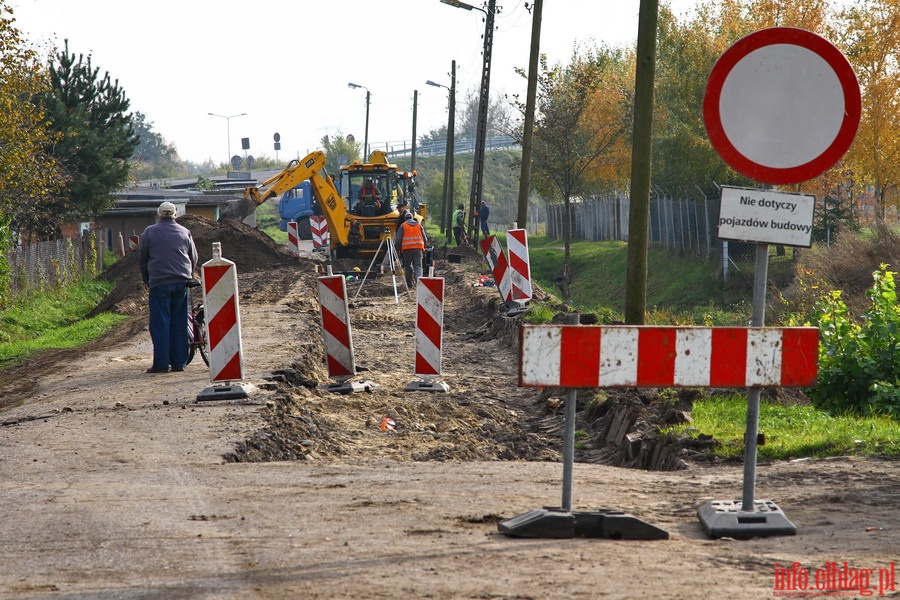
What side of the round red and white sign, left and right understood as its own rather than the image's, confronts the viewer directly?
front

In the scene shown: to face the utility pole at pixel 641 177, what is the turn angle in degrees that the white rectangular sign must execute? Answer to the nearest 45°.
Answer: approximately 180°

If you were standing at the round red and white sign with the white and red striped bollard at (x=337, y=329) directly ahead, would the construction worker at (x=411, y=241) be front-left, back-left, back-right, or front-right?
front-right

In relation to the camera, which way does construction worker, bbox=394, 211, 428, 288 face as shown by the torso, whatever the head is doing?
away from the camera

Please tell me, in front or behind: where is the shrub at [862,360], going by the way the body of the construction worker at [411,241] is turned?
behind

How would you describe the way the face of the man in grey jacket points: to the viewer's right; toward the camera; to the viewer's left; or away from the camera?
away from the camera

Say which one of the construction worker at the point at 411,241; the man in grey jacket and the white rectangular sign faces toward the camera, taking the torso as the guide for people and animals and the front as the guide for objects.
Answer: the white rectangular sign

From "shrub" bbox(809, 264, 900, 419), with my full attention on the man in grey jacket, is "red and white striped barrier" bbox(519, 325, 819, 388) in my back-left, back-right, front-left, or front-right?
front-left

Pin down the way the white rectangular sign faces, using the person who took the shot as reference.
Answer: facing the viewer

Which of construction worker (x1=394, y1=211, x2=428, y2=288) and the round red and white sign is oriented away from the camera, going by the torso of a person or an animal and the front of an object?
the construction worker

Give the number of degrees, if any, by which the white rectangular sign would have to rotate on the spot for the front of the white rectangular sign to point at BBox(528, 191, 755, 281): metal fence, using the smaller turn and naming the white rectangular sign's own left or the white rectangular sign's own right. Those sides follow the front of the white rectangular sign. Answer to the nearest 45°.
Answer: approximately 180°

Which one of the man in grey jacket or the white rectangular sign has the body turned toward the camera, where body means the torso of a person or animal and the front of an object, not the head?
the white rectangular sign

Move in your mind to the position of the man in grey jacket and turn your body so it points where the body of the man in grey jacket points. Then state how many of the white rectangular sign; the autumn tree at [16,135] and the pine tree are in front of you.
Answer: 2

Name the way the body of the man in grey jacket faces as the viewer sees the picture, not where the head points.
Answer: away from the camera

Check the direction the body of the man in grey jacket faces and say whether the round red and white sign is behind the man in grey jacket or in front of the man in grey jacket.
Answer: behind

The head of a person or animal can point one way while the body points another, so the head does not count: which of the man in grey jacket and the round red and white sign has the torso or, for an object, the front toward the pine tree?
the man in grey jacket

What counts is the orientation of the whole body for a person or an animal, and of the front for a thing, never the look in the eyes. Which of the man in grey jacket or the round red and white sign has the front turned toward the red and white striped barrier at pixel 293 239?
the man in grey jacket

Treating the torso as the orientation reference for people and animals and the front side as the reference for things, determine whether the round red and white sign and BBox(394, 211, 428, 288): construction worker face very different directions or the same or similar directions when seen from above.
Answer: very different directions
